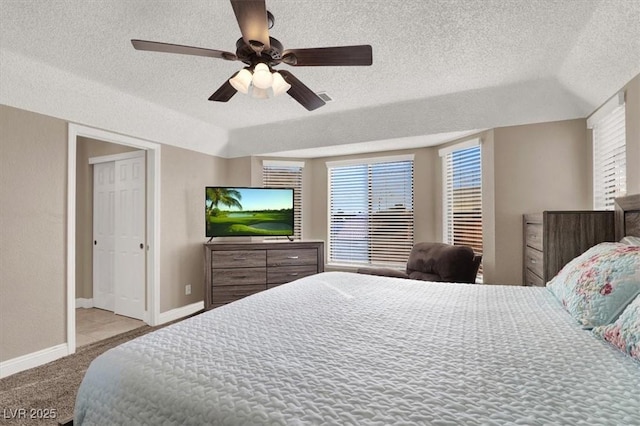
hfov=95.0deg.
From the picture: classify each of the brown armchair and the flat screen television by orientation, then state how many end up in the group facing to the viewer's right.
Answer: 0

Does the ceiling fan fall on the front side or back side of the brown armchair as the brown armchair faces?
on the front side

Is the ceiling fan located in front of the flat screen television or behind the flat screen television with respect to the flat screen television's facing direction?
in front

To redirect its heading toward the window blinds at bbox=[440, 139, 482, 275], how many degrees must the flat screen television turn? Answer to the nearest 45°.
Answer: approximately 90° to its left

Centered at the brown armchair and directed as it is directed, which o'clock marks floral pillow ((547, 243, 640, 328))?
The floral pillow is roughly at 10 o'clock from the brown armchair.

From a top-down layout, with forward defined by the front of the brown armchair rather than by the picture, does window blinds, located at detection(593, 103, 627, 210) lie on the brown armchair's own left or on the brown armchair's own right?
on the brown armchair's own left

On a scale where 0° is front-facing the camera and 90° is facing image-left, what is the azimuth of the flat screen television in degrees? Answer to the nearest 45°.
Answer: approximately 0°

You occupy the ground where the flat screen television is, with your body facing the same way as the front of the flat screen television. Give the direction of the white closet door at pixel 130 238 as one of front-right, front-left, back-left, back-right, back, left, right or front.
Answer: right
